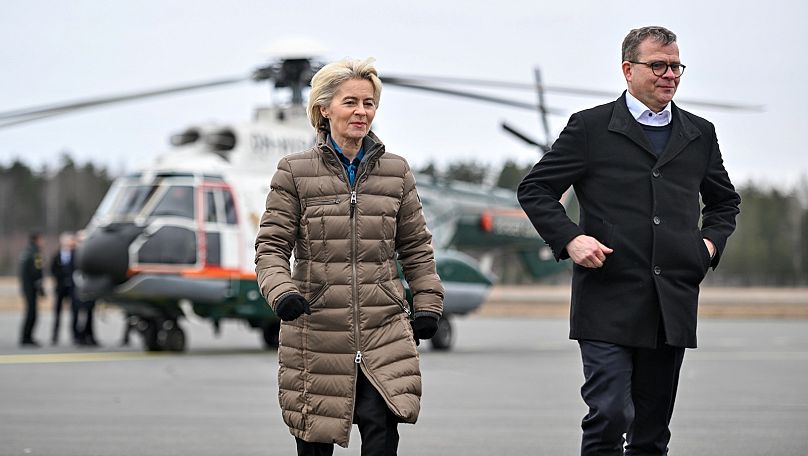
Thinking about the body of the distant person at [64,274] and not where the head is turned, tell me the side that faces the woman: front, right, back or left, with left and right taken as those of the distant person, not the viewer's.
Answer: front

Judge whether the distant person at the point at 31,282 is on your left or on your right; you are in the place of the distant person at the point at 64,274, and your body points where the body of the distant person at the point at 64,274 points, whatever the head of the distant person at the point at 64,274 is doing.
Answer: on your right

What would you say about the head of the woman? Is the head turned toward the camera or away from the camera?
toward the camera

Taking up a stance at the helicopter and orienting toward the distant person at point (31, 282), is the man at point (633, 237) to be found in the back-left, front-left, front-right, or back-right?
back-left

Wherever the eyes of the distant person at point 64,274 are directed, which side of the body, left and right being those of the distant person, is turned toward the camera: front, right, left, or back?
front

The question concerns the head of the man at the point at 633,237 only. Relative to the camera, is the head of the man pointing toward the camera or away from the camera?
toward the camera

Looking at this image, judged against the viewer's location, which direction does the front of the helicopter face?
facing the viewer and to the left of the viewer

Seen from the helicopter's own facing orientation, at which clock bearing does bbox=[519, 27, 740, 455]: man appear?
The man is roughly at 10 o'clock from the helicopter.
